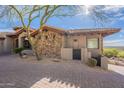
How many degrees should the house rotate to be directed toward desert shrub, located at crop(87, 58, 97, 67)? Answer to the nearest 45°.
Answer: approximately 45° to its left

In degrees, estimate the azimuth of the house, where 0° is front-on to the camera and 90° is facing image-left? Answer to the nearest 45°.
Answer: approximately 0°

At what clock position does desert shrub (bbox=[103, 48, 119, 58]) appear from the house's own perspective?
The desert shrub is roughly at 8 o'clock from the house.

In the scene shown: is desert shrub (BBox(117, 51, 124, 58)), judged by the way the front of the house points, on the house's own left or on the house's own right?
on the house's own left
